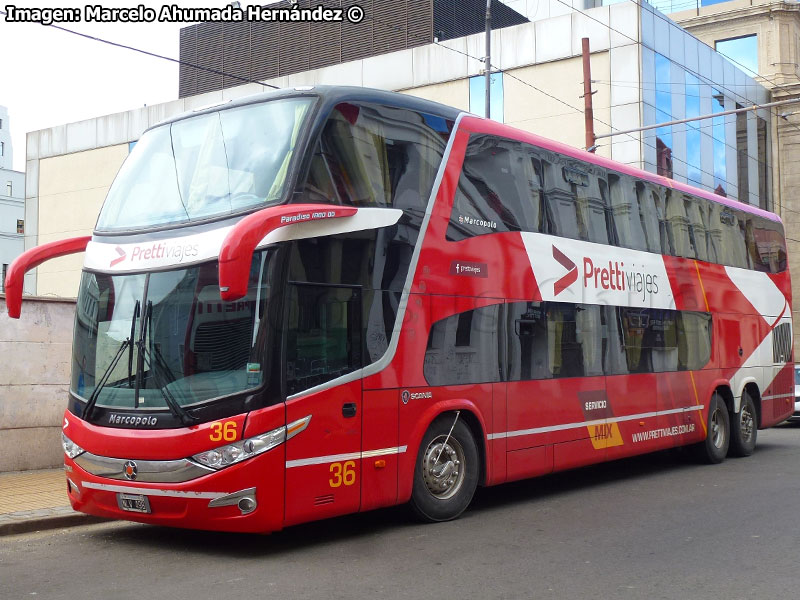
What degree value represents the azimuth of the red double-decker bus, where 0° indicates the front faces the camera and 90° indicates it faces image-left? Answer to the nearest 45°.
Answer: approximately 45°
